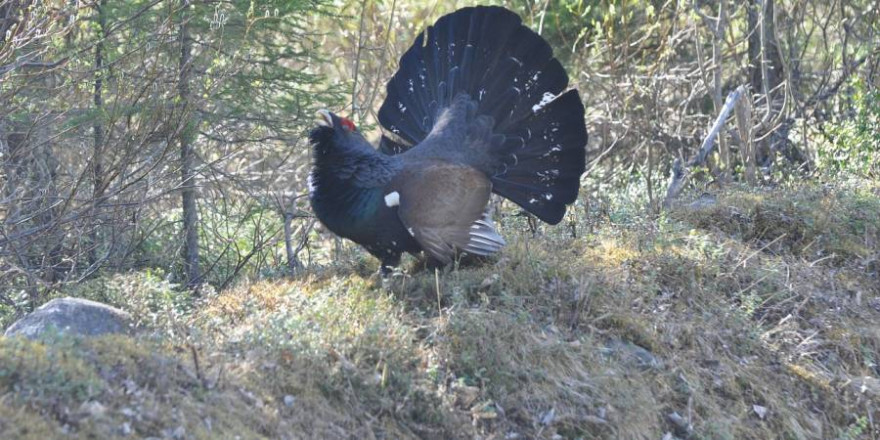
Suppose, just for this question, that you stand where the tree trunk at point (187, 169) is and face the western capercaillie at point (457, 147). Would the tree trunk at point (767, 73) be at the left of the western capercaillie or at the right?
left
